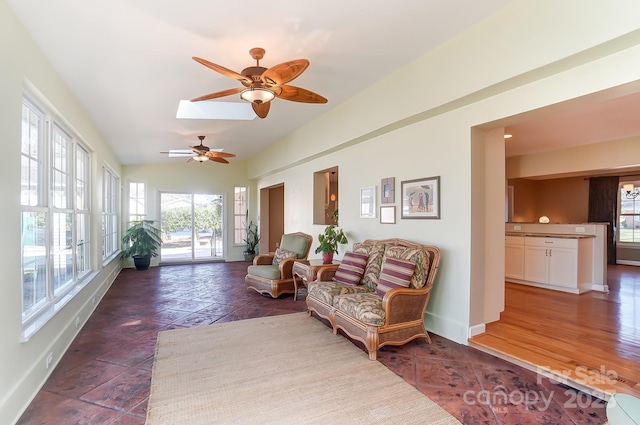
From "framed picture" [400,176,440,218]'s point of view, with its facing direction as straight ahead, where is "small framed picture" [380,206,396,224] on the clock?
The small framed picture is roughly at 3 o'clock from the framed picture.

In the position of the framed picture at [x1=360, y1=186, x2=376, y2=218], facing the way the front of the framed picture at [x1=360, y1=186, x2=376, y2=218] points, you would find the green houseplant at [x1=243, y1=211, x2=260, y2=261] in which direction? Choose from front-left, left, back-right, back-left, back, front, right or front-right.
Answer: right

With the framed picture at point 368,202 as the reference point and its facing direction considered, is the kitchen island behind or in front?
behind

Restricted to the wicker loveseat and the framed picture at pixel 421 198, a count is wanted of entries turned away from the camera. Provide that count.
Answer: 0

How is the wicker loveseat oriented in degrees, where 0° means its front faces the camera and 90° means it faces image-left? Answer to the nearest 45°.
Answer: approximately 45°

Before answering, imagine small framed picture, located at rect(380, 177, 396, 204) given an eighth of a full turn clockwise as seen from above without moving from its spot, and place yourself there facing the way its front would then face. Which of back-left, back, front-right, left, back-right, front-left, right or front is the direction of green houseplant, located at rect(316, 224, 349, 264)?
front-right

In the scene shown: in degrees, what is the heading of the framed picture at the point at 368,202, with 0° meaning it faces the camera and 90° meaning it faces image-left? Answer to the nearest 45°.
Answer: approximately 45°

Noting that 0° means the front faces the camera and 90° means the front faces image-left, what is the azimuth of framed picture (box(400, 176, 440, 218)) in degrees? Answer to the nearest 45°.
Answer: approximately 45°

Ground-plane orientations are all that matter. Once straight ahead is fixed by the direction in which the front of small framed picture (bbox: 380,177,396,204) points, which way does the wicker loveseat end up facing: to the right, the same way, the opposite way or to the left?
the same way

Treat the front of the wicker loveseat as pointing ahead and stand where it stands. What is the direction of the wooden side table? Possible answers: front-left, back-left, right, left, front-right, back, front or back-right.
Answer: right

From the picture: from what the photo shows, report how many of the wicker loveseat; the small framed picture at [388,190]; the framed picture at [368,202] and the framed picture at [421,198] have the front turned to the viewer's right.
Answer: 0

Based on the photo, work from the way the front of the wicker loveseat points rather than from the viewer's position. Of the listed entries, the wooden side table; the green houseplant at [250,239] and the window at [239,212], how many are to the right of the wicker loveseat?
3

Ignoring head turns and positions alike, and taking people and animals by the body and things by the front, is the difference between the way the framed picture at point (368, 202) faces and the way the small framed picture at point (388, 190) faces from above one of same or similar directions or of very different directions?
same or similar directions

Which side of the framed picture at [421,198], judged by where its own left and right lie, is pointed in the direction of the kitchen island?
back

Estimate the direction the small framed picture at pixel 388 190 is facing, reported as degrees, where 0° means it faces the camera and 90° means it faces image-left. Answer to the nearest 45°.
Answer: approximately 45°

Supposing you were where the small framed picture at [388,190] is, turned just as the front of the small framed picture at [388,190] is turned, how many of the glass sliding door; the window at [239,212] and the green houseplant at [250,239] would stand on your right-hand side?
3

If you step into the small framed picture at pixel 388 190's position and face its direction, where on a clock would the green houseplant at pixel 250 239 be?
The green houseplant is roughly at 3 o'clock from the small framed picture.
